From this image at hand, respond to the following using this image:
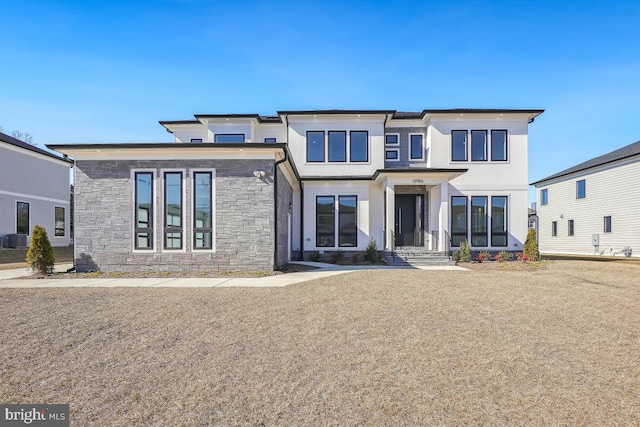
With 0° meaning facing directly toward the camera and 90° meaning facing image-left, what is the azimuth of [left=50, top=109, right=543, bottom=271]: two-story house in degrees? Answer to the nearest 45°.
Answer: approximately 0°

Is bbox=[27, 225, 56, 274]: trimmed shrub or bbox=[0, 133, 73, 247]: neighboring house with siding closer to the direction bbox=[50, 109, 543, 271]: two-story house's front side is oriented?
the trimmed shrub

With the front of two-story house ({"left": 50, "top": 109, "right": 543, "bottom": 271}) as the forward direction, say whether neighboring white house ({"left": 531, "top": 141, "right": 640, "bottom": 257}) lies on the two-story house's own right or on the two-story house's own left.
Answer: on the two-story house's own left

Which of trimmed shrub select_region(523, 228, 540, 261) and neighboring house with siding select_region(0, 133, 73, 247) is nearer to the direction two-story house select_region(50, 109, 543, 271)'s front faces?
the trimmed shrub

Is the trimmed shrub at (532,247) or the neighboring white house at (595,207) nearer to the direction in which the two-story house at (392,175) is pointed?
the trimmed shrub
